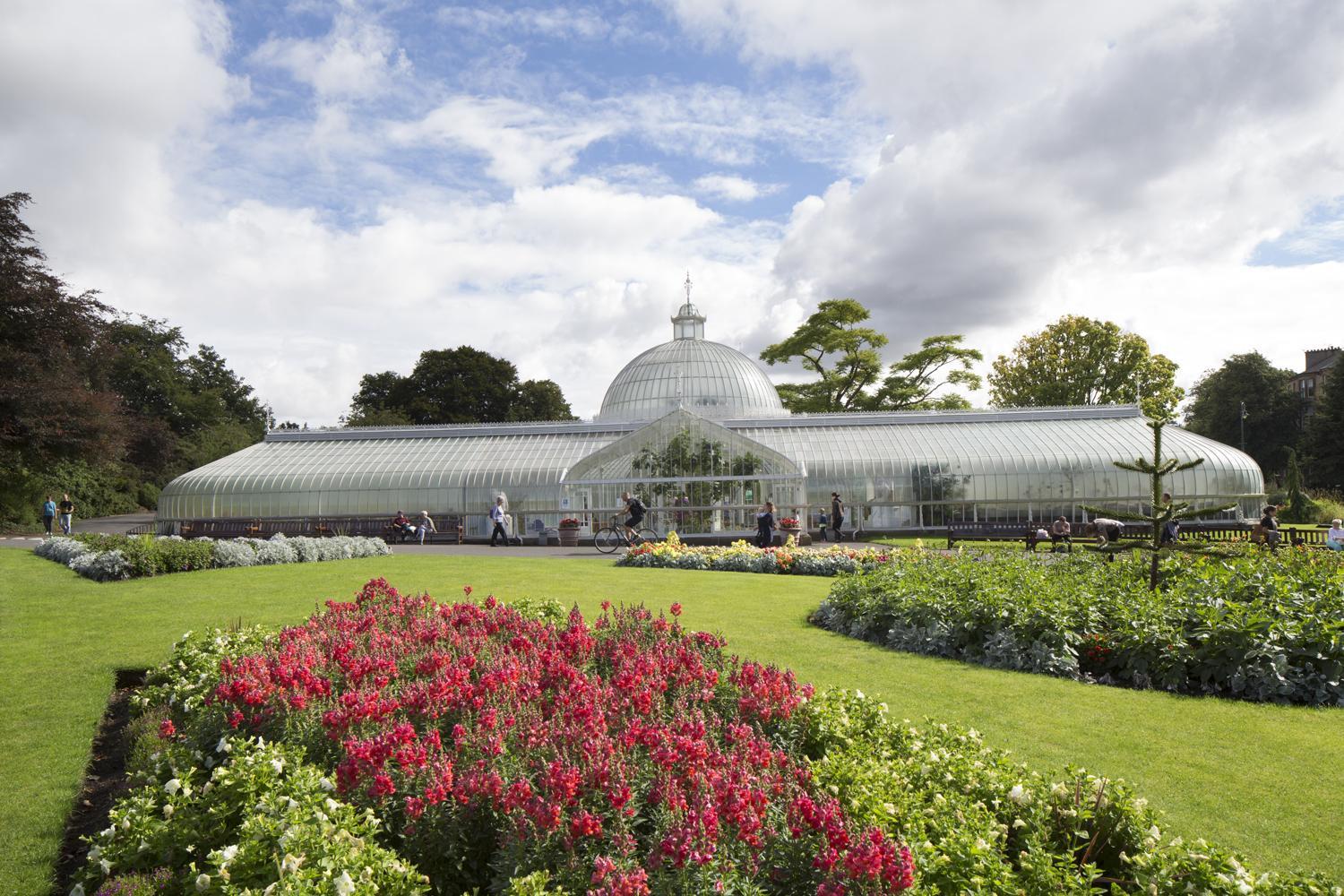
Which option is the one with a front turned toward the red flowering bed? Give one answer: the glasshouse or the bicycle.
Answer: the glasshouse

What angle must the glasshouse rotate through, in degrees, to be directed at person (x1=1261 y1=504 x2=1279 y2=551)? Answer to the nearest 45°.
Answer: approximately 45° to its left

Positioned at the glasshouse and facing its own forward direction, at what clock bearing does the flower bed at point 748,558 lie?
The flower bed is roughly at 12 o'clock from the glasshouse.
